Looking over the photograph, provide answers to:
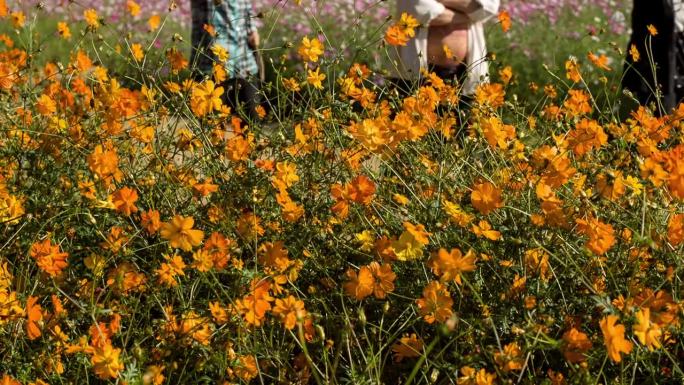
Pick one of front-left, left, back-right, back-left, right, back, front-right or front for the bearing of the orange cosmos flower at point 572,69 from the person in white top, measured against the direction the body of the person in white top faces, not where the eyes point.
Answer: front

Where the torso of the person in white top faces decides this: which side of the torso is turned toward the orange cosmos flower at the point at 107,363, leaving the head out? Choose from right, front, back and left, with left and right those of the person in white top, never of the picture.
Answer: front

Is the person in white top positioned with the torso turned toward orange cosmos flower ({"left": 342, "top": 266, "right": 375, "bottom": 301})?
yes

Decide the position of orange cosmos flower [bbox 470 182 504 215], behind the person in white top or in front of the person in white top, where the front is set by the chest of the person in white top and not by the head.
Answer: in front

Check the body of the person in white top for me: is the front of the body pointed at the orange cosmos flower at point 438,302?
yes

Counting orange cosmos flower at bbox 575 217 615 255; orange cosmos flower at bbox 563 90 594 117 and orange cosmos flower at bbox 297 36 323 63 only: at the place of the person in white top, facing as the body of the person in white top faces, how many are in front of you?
3

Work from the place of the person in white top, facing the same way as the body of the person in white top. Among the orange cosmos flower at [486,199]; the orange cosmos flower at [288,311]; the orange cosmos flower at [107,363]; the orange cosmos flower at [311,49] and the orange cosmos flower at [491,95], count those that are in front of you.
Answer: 5

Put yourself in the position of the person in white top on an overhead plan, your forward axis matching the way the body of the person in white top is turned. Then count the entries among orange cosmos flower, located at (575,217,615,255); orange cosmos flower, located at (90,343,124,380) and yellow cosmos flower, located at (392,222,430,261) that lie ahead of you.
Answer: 3

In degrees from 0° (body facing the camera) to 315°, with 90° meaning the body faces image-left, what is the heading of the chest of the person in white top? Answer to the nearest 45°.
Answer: approximately 0°

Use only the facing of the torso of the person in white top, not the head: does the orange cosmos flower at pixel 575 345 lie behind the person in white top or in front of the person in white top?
in front

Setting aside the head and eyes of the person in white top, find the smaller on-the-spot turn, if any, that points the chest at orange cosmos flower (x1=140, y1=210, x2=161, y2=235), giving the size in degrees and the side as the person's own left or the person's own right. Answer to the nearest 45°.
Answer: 0° — they already face it

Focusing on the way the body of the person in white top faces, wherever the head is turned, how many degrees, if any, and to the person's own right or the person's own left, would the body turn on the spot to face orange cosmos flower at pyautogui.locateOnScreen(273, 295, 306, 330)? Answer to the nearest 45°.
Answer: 0° — they already face it

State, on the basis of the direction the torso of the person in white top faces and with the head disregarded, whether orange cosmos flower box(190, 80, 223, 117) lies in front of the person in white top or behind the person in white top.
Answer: in front

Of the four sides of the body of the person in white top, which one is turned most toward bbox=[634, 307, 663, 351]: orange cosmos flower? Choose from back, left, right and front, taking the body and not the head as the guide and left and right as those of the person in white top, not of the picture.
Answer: front

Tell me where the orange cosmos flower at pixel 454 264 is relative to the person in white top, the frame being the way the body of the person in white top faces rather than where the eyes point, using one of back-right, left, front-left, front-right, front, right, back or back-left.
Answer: front
